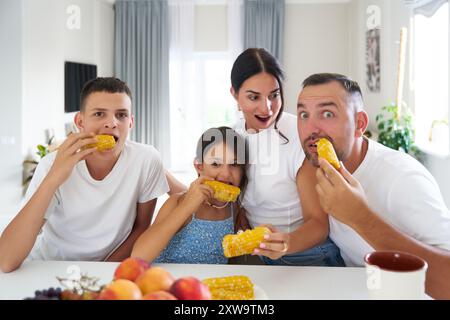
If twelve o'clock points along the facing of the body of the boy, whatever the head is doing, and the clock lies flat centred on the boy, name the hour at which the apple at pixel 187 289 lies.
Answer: The apple is roughly at 12 o'clock from the boy.

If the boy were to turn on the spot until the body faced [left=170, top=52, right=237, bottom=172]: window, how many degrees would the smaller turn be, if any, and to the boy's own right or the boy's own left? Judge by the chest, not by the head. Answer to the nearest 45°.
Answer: approximately 180°

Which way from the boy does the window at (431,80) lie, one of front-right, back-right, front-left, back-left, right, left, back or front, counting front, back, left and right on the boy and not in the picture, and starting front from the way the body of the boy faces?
back-left

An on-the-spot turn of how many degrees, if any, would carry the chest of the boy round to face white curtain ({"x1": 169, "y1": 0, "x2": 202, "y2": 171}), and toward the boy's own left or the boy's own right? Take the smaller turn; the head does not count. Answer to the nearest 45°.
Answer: approximately 180°

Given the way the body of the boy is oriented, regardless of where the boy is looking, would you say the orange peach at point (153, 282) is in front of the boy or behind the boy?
in front

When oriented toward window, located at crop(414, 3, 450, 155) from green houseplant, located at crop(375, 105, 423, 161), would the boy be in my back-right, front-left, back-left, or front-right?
back-right

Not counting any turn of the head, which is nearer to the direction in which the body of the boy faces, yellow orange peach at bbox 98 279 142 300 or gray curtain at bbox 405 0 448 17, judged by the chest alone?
the yellow orange peach

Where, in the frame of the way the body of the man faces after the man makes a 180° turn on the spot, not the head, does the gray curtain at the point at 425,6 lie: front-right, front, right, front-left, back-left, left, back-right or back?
front-left

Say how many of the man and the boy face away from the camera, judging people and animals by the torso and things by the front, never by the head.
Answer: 0

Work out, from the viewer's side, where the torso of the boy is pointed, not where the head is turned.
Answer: toward the camera

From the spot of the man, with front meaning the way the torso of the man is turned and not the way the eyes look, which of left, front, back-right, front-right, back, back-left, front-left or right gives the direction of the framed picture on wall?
back-right
